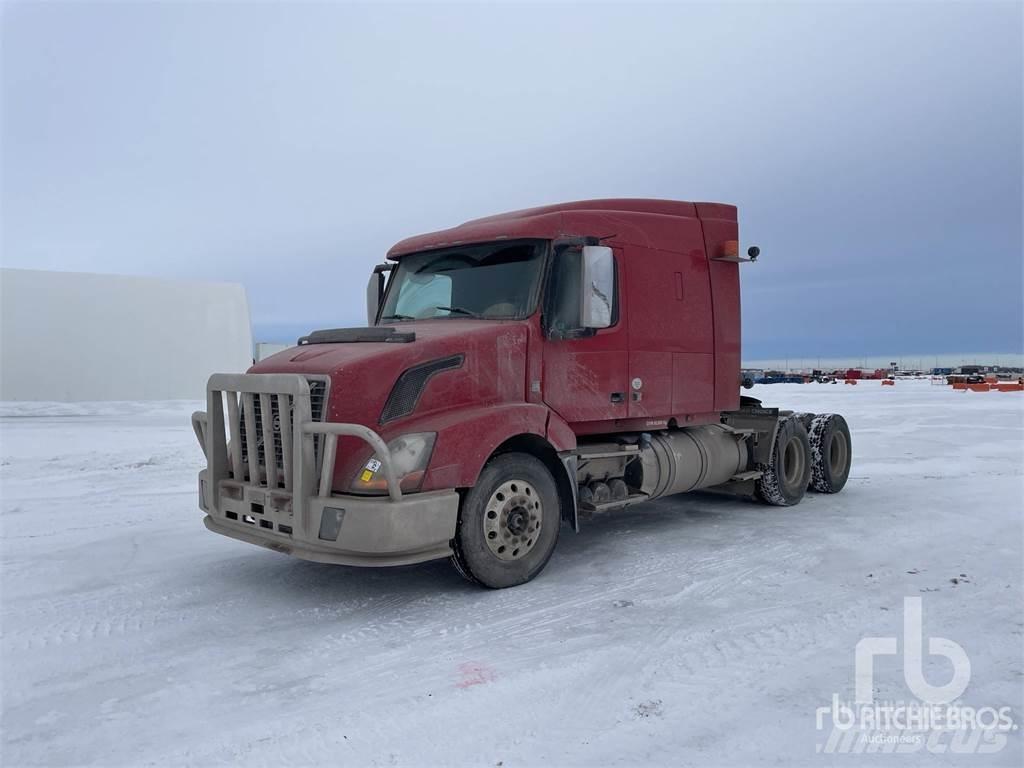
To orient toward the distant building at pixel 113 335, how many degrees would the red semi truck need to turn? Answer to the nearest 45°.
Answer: approximately 90° to its right

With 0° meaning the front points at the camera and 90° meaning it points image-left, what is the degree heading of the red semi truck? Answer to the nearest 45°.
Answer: approximately 45°
